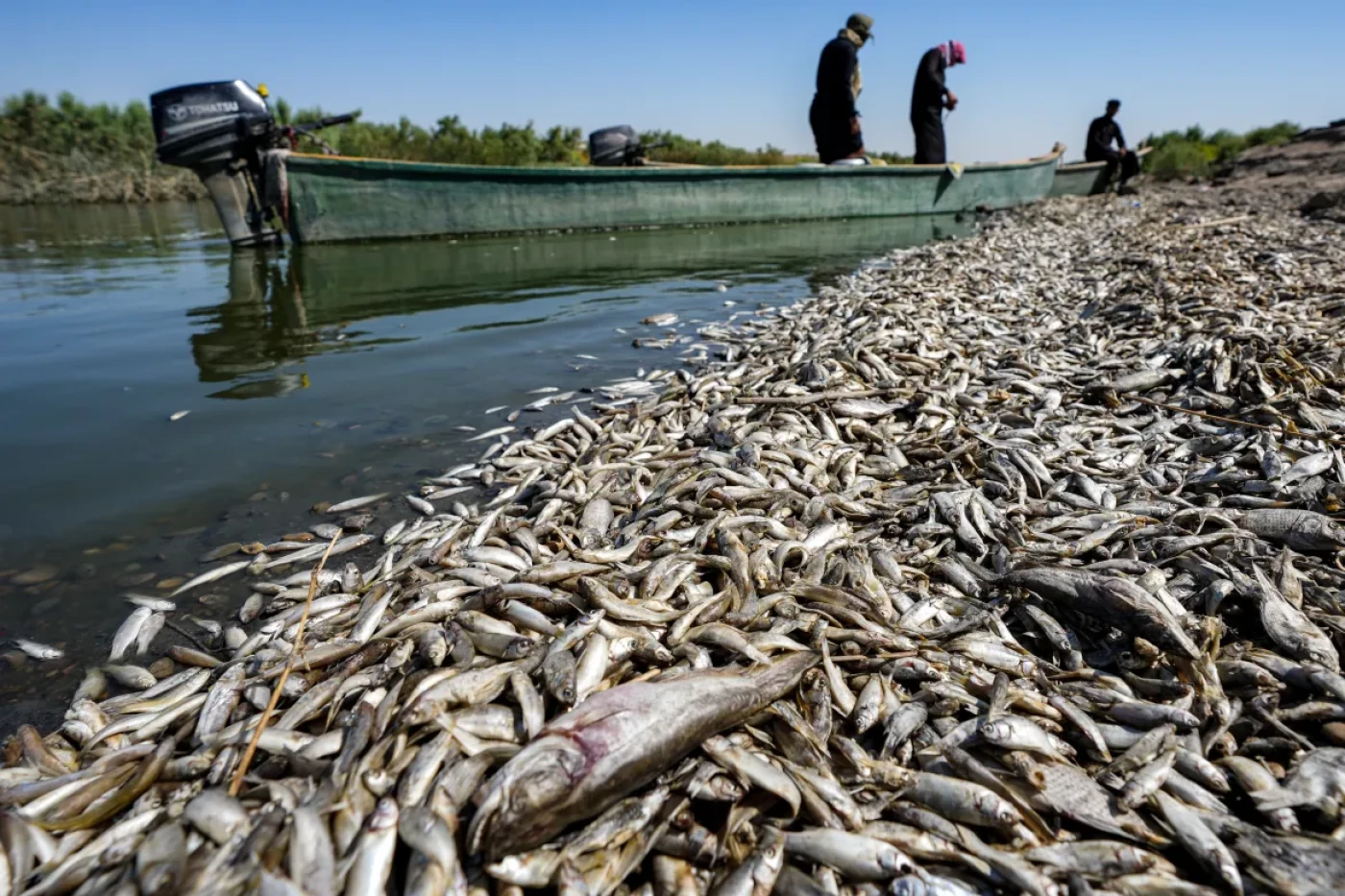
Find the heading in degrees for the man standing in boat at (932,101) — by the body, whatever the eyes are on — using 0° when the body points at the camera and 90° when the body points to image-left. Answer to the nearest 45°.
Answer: approximately 270°

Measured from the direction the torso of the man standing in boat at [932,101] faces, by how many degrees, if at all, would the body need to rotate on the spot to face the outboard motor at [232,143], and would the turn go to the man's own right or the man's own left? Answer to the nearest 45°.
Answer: approximately 135° to the man's own right

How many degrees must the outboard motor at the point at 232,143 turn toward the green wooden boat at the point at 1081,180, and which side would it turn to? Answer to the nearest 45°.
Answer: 0° — it already faces it

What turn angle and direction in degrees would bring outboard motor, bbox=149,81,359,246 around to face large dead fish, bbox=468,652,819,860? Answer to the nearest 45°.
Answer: approximately 90° to its right

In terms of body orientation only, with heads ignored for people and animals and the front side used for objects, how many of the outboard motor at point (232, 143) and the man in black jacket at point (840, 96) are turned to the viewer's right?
2

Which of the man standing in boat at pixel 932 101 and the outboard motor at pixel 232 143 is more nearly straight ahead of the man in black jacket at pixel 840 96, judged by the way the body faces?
the man standing in boat

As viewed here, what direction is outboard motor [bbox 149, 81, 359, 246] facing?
to the viewer's right

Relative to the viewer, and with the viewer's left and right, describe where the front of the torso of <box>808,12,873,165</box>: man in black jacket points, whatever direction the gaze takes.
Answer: facing to the right of the viewer

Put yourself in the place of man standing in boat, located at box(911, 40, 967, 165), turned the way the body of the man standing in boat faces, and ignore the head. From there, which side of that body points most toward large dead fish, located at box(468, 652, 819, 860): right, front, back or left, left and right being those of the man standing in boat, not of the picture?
right

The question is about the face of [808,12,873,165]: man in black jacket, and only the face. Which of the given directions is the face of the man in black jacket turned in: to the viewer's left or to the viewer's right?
to the viewer's right
